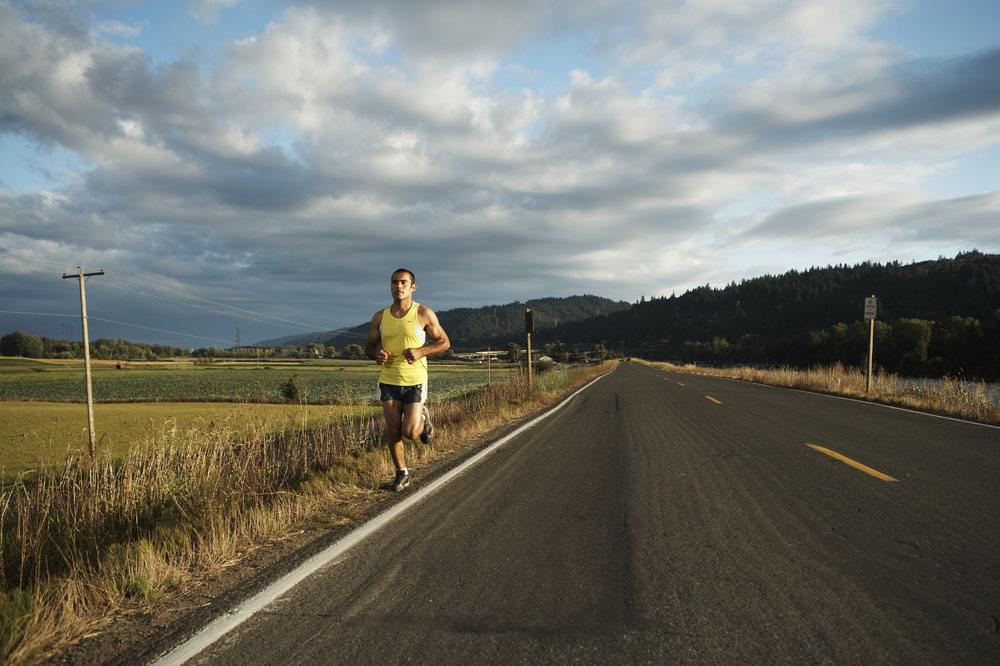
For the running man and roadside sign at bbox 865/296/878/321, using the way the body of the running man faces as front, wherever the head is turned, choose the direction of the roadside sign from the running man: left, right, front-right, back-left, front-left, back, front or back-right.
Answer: back

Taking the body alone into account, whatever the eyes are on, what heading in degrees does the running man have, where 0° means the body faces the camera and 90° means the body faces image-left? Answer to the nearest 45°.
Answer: approximately 45°

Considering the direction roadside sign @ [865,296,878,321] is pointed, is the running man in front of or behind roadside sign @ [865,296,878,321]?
in front

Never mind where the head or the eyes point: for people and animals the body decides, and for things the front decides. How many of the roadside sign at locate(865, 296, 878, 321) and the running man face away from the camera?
0

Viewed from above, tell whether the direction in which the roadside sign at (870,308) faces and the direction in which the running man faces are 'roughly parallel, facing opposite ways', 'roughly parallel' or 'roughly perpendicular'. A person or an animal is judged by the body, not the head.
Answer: roughly parallel

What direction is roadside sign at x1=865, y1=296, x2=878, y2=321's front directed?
toward the camera
